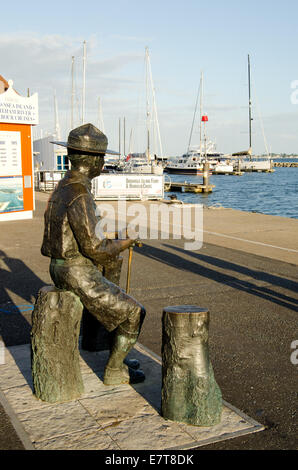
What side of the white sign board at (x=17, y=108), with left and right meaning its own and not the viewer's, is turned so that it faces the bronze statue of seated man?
front

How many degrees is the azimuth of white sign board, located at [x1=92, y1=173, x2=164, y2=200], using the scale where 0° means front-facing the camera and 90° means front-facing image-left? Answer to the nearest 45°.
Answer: approximately 0°

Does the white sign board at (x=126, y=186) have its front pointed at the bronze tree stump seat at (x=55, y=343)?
yes

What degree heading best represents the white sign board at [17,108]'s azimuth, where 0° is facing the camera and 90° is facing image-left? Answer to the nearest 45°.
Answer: approximately 0°

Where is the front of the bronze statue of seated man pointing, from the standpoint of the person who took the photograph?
facing away from the viewer and to the right of the viewer

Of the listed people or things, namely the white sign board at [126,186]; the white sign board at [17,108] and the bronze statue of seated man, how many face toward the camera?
2

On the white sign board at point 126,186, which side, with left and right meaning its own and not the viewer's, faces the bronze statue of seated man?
front

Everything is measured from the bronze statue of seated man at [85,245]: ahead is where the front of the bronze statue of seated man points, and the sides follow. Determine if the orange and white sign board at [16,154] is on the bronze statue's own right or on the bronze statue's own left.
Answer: on the bronze statue's own left

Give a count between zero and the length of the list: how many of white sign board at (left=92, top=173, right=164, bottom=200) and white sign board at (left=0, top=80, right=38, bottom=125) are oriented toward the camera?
2

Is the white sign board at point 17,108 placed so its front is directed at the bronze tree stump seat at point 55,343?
yes

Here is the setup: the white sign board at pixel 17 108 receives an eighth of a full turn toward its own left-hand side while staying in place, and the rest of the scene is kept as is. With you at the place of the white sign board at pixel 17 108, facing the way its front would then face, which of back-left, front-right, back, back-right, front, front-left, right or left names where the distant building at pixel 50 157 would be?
back-left
